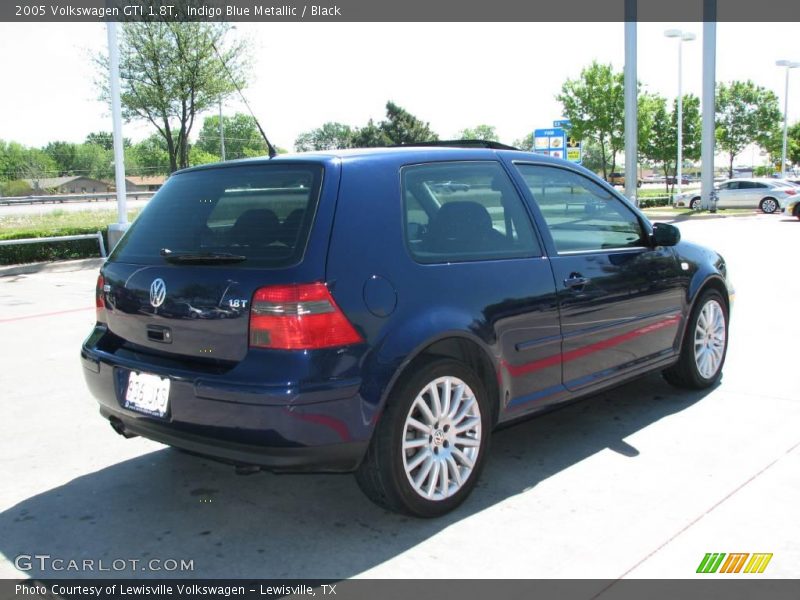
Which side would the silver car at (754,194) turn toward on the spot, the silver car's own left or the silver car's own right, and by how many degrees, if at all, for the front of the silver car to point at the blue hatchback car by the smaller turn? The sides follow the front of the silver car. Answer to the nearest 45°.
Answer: approximately 90° to the silver car's own left

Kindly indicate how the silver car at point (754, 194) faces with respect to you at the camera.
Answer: facing to the left of the viewer

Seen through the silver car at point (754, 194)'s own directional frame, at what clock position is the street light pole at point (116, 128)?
The street light pole is roughly at 10 o'clock from the silver car.

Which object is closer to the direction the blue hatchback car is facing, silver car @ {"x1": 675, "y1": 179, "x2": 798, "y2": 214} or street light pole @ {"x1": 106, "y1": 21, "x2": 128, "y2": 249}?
the silver car

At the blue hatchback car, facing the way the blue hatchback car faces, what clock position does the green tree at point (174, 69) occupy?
The green tree is roughly at 10 o'clock from the blue hatchback car.

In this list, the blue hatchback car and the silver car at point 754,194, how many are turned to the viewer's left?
1

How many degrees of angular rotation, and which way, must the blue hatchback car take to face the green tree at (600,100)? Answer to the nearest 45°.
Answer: approximately 45° to its left

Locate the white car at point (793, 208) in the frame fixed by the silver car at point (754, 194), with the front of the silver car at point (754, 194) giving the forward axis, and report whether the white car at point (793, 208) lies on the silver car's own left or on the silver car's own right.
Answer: on the silver car's own left

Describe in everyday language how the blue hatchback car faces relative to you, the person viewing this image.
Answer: facing away from the viewer and to the right of the viewer
